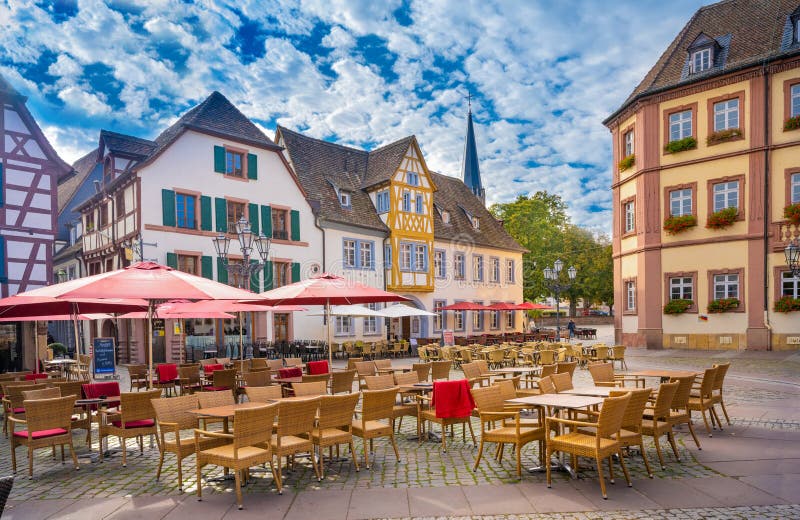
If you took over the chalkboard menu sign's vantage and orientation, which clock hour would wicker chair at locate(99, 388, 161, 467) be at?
The wicker chair is roughly at 12 o'clock from the chalkboard menu sign.

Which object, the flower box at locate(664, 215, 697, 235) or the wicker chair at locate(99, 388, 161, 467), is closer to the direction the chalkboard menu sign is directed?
the wicker chair

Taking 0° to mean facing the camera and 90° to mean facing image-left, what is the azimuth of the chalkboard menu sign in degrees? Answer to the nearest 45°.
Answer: approximately 0°
